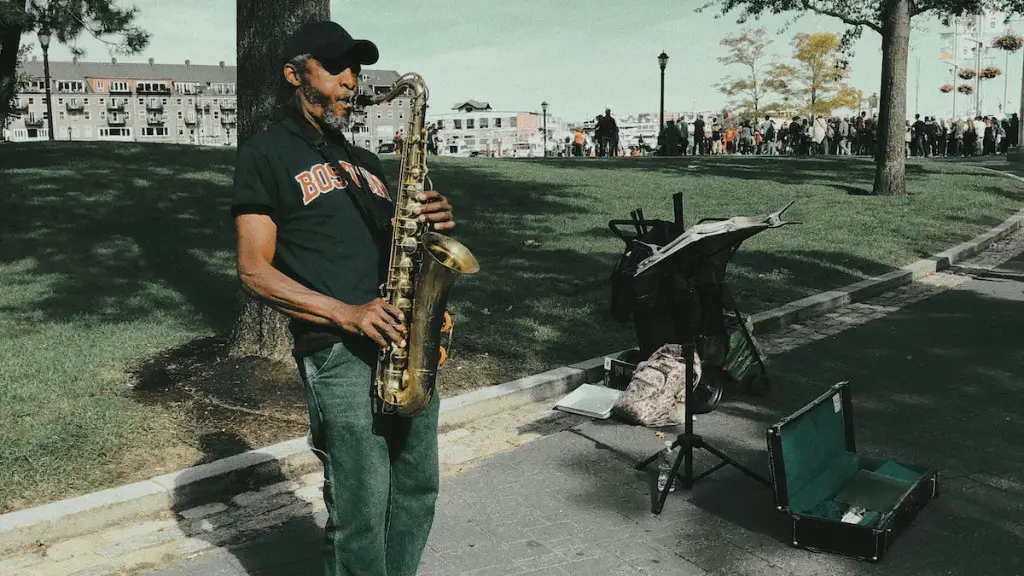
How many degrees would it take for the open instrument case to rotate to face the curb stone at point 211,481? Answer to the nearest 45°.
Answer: approximately 135° to its right

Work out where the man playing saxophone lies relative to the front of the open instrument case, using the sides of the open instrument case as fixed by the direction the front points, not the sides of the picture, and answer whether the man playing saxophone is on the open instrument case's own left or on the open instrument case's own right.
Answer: on the open instrument case's own right

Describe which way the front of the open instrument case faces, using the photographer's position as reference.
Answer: facing the viewer and to the right of the viewer

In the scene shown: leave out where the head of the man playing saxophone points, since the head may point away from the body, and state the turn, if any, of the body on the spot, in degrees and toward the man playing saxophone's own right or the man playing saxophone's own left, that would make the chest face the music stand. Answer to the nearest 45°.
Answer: approximately 90° to the man playing saxophone's own left

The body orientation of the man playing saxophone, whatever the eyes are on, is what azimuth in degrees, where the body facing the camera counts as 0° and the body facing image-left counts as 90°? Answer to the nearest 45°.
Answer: approximately 315°

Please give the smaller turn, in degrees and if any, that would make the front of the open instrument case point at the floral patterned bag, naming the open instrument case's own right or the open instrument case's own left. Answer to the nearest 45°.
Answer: approximately 180°

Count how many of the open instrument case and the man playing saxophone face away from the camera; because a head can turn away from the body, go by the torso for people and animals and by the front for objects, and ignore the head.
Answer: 0
